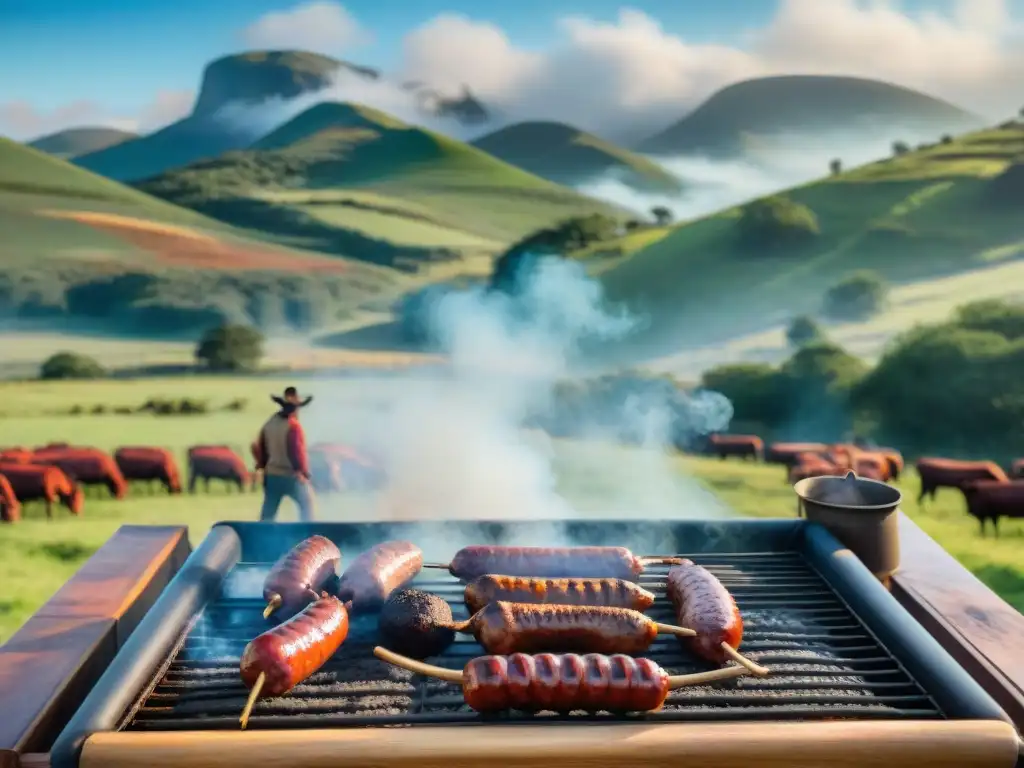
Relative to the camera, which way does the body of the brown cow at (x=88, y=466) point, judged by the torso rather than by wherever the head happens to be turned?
to the viewer's right

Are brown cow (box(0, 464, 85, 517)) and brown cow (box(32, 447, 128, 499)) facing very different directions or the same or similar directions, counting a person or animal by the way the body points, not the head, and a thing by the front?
same or similar directions

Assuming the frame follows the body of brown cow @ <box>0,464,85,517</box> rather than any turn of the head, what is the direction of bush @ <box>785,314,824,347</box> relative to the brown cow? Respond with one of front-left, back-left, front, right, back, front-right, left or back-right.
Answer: front

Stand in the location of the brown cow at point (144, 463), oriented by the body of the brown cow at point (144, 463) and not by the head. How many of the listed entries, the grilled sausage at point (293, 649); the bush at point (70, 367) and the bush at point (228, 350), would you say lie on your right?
1

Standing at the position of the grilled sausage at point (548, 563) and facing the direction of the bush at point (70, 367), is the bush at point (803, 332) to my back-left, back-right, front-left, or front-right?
front-right

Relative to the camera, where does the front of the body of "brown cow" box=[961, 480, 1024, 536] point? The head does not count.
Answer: to the viewer's left

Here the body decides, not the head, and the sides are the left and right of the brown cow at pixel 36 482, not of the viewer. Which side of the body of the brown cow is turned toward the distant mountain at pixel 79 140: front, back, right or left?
left

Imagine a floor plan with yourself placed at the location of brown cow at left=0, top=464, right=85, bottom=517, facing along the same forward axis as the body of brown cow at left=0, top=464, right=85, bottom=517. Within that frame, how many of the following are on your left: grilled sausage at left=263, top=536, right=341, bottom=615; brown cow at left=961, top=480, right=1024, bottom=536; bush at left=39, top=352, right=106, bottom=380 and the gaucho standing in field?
1

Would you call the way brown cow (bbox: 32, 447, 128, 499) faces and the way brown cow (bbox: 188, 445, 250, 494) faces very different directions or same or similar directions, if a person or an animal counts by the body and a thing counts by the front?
same or similar directions

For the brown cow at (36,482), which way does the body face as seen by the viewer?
to the viewer's right

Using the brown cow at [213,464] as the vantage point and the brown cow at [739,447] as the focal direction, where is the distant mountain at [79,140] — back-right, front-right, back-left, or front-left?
back-left

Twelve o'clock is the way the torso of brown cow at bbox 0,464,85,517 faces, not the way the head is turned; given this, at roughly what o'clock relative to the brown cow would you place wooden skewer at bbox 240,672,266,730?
The wooden skewer is roughly at 3 o'clock from the brown cow.

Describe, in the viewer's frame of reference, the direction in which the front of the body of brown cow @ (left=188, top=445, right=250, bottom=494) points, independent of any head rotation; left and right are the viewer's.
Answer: facing to the right of the viewer

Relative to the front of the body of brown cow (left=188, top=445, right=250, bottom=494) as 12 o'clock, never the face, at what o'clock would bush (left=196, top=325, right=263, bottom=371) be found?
The bush is roughly at 9 o'clock from the brown cow.

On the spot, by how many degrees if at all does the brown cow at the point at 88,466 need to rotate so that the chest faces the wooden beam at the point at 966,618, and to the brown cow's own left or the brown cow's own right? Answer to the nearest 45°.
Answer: approximately 90° to the brown cow's own right

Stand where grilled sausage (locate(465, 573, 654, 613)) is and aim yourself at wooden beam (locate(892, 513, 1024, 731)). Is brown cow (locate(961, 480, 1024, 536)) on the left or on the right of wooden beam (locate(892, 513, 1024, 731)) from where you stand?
left

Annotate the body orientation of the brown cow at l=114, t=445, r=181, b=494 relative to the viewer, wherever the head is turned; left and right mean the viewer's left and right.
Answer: facing to the right of the viewer

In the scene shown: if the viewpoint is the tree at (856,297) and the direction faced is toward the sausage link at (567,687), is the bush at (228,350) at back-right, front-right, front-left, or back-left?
front-right
